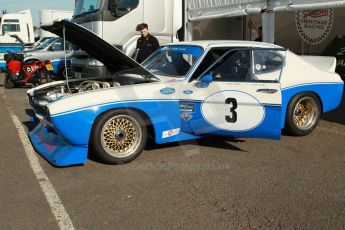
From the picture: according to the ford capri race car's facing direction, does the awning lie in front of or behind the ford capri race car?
behind

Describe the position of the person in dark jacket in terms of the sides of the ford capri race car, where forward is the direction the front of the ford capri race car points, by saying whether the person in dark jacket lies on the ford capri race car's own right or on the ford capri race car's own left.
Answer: on the ford capri race car's own right

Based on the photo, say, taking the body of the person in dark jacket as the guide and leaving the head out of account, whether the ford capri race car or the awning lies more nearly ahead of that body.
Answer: the ford capri race car

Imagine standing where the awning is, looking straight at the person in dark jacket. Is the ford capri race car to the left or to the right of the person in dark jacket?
left

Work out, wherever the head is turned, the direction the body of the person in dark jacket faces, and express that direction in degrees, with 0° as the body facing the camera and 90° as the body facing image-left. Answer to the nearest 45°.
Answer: approximately 45°

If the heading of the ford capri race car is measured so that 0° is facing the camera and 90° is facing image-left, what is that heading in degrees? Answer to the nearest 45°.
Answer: approximately 45°
